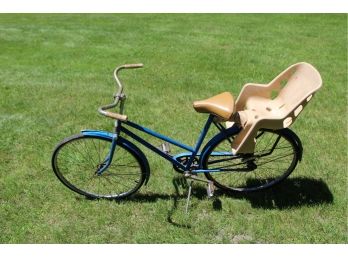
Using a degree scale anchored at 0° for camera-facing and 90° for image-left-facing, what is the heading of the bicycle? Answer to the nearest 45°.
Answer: approximately 90°
